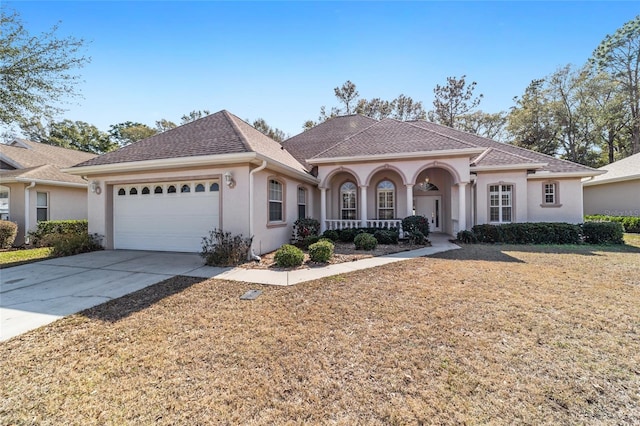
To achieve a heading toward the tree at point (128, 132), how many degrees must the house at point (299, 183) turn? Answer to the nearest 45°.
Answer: approximately 135° to its right

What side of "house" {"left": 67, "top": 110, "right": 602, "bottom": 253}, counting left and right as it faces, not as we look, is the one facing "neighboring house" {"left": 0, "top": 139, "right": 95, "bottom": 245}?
right

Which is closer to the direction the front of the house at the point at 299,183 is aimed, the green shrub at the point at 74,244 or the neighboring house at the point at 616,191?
the green shrub

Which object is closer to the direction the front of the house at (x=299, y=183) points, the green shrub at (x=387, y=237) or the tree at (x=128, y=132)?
the green shrub

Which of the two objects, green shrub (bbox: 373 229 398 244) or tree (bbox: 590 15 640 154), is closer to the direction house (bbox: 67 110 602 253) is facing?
the green shrub

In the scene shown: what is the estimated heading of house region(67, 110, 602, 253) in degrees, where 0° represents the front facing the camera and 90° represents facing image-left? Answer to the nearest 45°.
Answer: approximately 0°

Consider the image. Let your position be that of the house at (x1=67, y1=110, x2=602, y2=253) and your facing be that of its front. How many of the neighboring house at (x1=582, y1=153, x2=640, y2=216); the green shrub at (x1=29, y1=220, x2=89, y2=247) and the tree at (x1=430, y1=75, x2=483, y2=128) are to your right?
1

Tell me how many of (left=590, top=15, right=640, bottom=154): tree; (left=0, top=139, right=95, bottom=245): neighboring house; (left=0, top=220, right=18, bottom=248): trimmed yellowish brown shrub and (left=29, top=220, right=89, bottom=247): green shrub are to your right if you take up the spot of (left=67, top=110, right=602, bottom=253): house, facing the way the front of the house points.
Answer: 3

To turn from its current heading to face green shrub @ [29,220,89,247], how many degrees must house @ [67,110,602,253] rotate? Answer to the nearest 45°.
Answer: approximately 90° to its right

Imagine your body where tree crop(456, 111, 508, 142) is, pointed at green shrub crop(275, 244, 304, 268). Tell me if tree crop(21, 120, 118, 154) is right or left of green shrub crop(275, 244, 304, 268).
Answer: right

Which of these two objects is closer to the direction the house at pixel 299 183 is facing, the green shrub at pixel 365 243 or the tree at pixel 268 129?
the green shrub

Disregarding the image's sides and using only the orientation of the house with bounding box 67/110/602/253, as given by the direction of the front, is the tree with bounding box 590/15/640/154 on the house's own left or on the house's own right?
on the house's own left

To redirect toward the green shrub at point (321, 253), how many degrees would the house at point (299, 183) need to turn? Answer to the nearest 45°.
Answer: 0° — it already faces it

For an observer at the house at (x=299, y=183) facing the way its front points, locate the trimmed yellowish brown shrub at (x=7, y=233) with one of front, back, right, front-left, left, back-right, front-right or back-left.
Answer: right

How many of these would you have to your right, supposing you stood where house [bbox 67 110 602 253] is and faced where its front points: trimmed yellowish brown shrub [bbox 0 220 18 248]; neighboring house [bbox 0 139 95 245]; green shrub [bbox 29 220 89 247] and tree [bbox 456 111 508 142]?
3

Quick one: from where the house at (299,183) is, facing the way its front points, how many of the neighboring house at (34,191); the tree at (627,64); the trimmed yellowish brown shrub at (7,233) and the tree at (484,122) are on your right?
2
